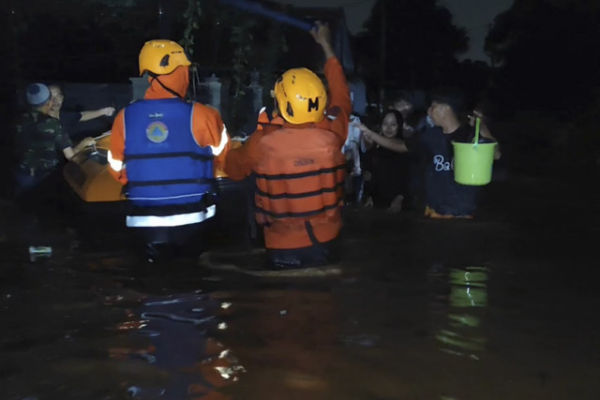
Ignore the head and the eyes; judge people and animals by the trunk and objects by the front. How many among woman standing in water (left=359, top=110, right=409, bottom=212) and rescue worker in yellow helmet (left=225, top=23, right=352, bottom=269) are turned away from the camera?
1

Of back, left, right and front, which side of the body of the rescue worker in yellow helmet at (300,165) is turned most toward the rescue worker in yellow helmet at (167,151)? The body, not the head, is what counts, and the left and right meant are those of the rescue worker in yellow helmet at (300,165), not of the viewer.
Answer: left

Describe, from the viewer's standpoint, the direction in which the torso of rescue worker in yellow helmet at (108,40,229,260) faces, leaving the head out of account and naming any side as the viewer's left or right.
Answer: facing away from the viewer

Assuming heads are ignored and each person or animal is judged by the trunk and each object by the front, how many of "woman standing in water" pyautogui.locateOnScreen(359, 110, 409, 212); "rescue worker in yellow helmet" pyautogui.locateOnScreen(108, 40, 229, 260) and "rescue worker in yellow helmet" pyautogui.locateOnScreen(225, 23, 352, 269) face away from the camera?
2

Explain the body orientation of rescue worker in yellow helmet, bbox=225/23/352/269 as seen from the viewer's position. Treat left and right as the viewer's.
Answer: facing away from the viewer

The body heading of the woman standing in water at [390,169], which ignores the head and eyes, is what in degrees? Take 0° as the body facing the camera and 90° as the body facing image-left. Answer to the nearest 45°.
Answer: approximately 45°

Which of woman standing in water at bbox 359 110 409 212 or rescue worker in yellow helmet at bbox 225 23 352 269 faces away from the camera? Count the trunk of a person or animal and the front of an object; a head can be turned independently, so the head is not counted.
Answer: the rescue worker in yellow helmet

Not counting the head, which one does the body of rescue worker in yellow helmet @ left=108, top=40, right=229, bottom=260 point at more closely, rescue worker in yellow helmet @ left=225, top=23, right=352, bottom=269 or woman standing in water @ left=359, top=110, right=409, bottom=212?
the woman standing in water

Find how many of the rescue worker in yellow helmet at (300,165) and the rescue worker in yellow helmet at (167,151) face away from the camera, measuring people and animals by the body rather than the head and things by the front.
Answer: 2

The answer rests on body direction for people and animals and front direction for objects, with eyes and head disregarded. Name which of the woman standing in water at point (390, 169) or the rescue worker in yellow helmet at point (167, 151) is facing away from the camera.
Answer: the rescue worker in yellow helmet
